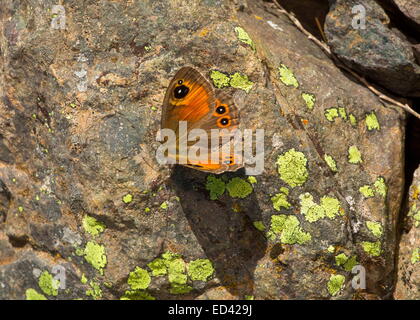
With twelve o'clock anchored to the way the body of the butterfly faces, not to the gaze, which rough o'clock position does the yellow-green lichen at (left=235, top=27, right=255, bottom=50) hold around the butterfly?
The yellow-green lichen is roughly at 4 o'clock from the butterfly.

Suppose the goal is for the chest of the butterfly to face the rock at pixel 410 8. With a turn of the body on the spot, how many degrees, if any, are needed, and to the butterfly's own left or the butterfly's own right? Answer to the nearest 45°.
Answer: approximately 135° to the butterfly's own right

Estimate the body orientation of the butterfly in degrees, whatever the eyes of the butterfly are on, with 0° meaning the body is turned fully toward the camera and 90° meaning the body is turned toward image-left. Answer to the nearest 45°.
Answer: approximately 90°

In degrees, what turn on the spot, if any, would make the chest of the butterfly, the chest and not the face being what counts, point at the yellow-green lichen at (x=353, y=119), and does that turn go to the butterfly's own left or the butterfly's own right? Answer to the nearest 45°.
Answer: approximately 135° to the butterfly's own right

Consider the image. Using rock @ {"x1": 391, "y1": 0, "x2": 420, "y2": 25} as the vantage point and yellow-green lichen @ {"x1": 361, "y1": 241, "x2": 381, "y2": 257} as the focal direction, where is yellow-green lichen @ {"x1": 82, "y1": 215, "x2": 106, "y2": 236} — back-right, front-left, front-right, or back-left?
front-right

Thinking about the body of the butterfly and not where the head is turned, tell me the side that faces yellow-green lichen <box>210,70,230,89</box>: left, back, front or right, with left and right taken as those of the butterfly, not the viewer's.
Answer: right
